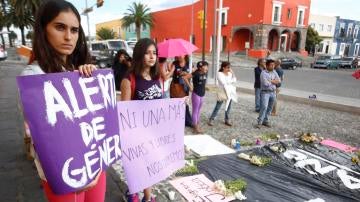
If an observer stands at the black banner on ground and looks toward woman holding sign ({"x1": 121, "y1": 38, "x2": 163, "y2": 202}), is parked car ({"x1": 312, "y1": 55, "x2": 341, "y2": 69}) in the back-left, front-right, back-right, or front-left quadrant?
back-right

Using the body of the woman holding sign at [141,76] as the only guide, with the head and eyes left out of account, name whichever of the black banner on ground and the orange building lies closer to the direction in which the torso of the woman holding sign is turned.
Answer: the black banner on ground

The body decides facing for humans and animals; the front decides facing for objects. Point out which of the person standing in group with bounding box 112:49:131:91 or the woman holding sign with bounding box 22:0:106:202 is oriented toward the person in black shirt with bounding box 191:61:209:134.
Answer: the person standing in group

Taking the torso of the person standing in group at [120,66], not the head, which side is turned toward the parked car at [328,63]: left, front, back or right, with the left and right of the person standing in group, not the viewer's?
left

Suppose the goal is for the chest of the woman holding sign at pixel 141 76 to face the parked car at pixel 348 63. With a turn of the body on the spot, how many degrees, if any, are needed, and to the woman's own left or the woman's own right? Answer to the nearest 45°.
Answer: approximately 90° to the woman's own left

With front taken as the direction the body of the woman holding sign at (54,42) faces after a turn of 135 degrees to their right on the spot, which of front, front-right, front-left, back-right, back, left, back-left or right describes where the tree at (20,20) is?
right
